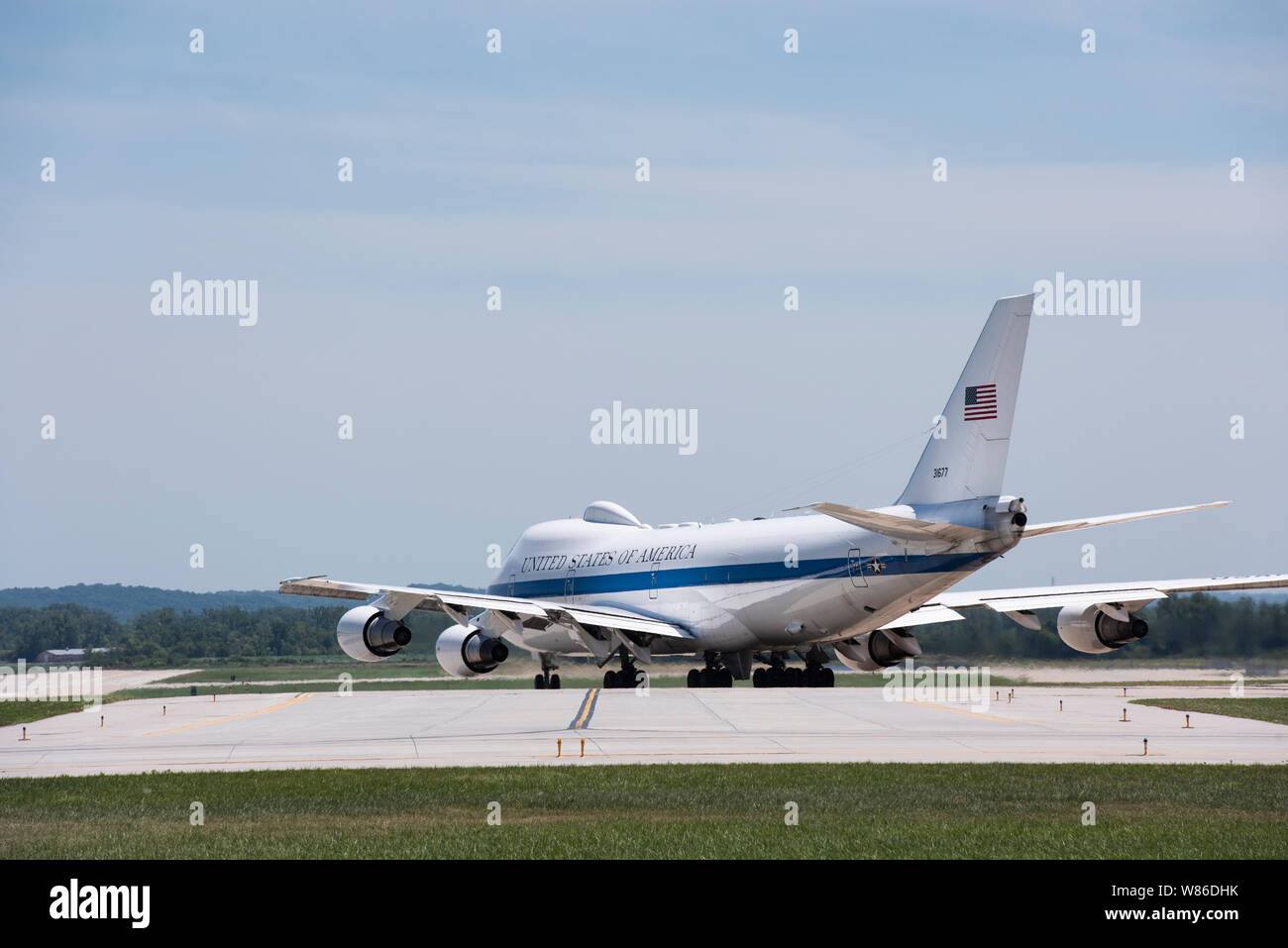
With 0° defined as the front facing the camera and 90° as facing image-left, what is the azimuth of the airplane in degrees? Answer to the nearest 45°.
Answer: approximately 135°
